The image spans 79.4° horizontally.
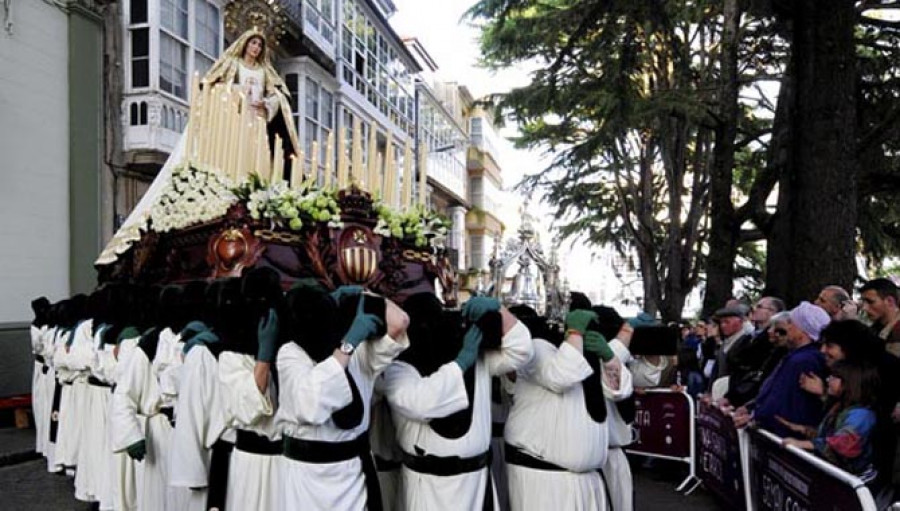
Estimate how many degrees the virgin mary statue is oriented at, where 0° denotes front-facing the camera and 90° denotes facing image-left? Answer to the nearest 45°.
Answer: approximately 315°

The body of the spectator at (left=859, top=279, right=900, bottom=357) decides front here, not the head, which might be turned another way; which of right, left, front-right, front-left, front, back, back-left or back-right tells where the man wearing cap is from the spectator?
front-right

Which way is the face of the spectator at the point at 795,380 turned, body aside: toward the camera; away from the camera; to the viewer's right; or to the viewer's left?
to the viewer's left

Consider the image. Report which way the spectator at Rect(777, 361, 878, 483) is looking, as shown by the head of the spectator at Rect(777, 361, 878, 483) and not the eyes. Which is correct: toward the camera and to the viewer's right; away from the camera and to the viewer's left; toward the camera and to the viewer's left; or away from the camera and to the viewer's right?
toward the camera and to the viewer's left

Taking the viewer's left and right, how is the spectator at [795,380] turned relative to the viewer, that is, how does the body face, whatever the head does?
facing to the left of the viewer

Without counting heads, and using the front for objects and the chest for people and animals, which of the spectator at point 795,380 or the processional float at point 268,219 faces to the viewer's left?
the spectator

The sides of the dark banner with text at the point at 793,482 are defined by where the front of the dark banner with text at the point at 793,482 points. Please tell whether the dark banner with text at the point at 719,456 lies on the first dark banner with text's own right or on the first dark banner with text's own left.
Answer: on the first dark banner with text's own right

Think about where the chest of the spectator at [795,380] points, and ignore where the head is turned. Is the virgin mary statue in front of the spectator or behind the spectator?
in front

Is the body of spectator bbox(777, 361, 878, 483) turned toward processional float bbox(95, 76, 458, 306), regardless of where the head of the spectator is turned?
yes

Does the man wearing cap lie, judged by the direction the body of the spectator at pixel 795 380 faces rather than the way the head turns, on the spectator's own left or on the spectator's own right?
on the spectator's own right

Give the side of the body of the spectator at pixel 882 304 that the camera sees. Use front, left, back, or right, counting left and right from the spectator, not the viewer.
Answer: left

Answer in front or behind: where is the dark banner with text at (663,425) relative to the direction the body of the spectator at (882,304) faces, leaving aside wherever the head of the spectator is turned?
in front

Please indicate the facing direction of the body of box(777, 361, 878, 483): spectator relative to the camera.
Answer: to the viewer's left
